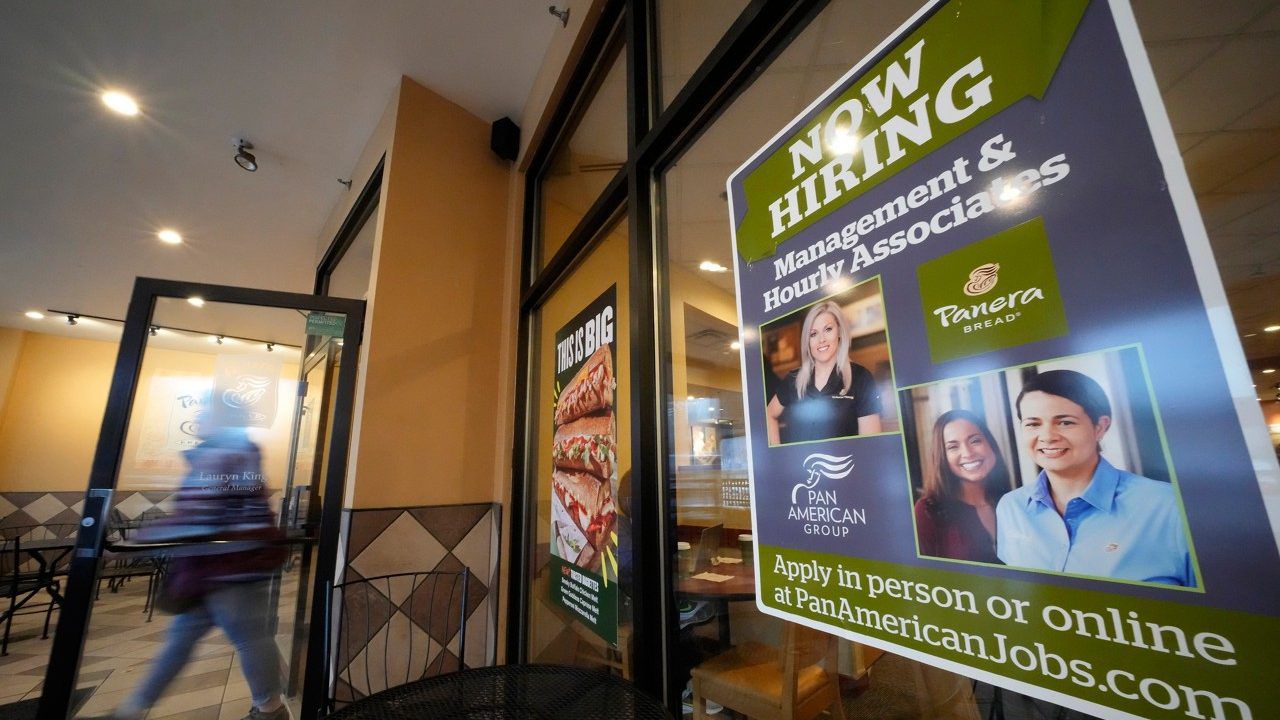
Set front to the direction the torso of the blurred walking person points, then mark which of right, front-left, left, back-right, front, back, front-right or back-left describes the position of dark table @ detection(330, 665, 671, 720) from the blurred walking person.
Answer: left

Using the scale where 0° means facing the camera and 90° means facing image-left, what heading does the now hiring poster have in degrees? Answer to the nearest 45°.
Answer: approximately 45°

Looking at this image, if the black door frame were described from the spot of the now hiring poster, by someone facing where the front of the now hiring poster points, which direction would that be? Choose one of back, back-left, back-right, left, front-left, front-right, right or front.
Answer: front-right

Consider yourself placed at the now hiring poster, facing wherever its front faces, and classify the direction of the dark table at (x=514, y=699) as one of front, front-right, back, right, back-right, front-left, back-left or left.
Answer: front-right

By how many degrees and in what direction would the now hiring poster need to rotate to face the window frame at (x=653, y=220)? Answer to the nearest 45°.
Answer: approximately 45° to its right

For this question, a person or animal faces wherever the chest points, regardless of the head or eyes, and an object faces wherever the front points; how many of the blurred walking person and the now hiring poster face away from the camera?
0

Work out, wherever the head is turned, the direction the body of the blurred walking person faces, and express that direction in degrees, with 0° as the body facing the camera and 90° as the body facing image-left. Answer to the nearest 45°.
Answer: approximately 90°

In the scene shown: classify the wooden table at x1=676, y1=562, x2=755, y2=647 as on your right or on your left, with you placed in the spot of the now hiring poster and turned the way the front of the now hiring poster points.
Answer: on your right
